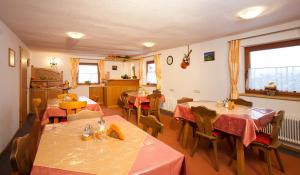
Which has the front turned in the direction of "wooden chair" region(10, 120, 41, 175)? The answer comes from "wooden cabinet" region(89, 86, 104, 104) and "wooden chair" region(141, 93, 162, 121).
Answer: the wooden cabinet

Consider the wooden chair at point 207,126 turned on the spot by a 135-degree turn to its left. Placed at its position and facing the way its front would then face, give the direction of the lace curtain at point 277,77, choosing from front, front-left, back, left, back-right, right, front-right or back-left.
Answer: back-right

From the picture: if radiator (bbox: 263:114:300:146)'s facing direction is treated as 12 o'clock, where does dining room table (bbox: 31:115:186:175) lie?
The dining room table is roughly at 11 o'clock from the radiator.

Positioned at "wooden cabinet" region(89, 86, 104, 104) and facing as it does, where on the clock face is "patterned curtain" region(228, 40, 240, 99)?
The patterned curtain is roughly at 11 o'clock from the wooden cabinet.

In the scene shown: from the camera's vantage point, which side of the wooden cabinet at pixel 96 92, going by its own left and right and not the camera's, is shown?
front

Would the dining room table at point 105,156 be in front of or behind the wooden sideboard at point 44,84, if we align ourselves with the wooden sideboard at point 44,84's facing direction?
in front

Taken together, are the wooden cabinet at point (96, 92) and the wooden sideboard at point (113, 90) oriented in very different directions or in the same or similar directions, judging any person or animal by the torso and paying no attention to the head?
same or similar directions

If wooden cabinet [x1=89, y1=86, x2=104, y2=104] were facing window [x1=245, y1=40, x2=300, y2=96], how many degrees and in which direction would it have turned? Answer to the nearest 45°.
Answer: approximately 45° to its left

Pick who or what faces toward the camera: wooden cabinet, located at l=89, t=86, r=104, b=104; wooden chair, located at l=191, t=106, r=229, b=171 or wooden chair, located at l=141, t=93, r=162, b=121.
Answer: the wooden cabinet

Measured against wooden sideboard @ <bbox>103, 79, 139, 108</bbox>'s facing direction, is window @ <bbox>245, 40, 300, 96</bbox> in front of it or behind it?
in front

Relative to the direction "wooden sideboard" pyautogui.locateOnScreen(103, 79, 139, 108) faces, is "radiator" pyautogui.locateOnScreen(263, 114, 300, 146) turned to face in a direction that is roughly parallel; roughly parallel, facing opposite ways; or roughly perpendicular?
roughly perpendicular

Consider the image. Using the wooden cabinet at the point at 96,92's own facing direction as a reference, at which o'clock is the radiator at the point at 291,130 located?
The radiator is roughly at 11 o'clock from the wooden cabinet.

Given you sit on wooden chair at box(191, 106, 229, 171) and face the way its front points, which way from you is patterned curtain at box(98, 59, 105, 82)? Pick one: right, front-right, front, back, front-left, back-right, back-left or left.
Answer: left

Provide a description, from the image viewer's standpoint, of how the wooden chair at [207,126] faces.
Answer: facing away from the viewer and to the right of the viewer

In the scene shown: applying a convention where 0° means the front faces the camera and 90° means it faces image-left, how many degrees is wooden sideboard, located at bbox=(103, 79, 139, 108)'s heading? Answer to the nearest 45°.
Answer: approximately 0°

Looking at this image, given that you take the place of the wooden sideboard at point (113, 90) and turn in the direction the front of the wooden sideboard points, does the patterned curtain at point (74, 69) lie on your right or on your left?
on your right

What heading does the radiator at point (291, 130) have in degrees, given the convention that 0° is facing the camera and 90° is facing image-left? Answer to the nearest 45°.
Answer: approximately 45°

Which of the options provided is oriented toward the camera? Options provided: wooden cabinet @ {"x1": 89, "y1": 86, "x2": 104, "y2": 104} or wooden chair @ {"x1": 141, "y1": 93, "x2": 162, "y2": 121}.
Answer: the wooden cabinet

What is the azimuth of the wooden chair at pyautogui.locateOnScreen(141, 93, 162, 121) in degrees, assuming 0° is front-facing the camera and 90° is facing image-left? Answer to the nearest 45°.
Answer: approximately 135°
